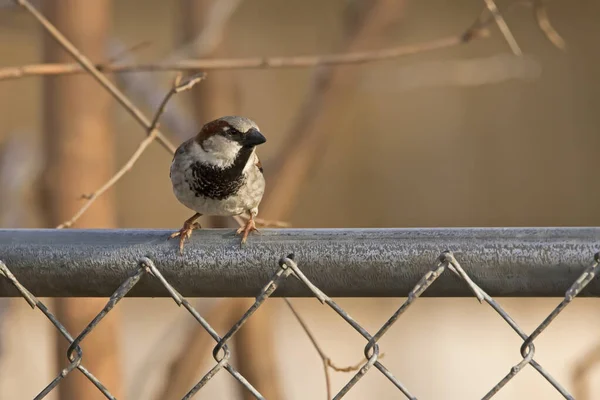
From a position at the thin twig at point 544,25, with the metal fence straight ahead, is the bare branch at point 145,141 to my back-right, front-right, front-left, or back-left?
front-right

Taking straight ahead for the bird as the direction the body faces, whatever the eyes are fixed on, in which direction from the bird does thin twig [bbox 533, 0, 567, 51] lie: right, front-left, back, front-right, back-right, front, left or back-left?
left

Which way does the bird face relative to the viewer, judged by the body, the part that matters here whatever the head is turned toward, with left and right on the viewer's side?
facing the viewer
